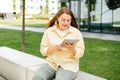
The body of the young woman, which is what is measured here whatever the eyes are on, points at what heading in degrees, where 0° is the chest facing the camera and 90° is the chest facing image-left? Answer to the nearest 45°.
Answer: approximately 0°
